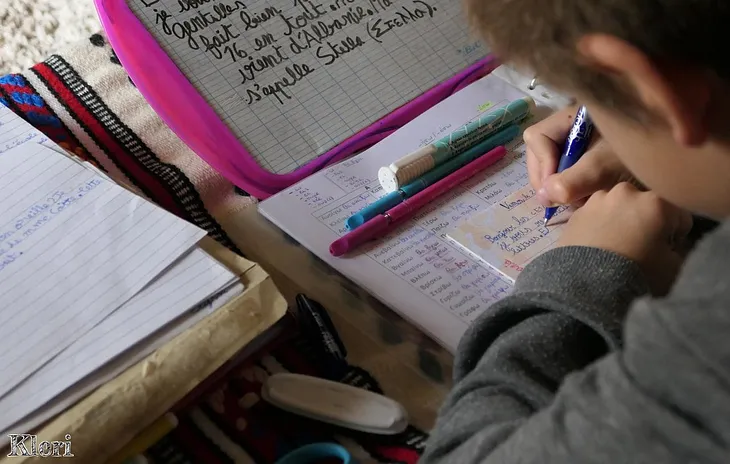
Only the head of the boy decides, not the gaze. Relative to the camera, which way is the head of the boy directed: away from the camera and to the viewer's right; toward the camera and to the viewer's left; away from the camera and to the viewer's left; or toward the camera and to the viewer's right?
away from the camera and to the viewer's left

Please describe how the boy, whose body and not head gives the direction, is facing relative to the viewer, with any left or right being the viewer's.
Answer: facing away from the viewer and to the left of the viewer
